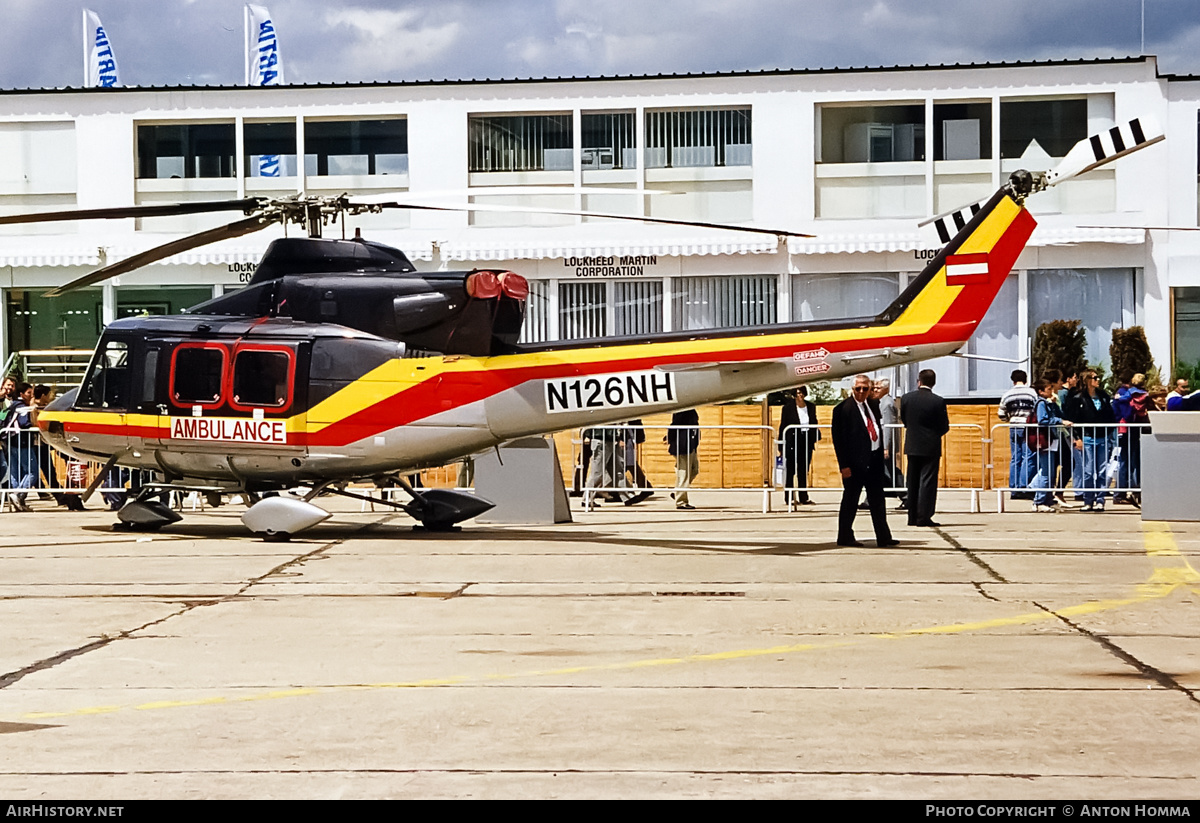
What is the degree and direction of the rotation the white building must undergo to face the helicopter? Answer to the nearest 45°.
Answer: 0° — it already faces it

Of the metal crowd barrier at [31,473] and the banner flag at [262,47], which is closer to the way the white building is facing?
the metal crowd barrier

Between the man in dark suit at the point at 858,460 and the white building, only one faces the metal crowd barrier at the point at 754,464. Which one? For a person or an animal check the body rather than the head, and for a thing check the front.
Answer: the white building

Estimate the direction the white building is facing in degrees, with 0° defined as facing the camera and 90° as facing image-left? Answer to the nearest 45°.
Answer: approximately 0°

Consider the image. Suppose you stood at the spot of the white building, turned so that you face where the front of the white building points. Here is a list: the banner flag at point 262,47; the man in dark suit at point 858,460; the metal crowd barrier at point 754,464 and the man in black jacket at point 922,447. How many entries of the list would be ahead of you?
3

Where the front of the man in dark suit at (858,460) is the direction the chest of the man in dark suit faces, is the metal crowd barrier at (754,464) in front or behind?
behind

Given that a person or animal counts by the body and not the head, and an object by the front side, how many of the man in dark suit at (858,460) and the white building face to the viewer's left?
0

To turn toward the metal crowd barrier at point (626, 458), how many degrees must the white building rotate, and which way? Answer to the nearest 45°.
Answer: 0° — it already faces it

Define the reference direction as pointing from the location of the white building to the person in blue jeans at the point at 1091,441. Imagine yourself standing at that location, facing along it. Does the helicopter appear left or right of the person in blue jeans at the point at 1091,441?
right

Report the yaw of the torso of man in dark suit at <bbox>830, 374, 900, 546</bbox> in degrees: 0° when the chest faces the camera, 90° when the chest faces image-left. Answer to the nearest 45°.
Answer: approximately 315°

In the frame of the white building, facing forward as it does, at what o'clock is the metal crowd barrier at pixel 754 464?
The metal crowd barrier is roughly at 12 o'clock from the white building.

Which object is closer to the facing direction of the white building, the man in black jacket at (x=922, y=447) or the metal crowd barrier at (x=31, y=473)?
the man in black jacket
